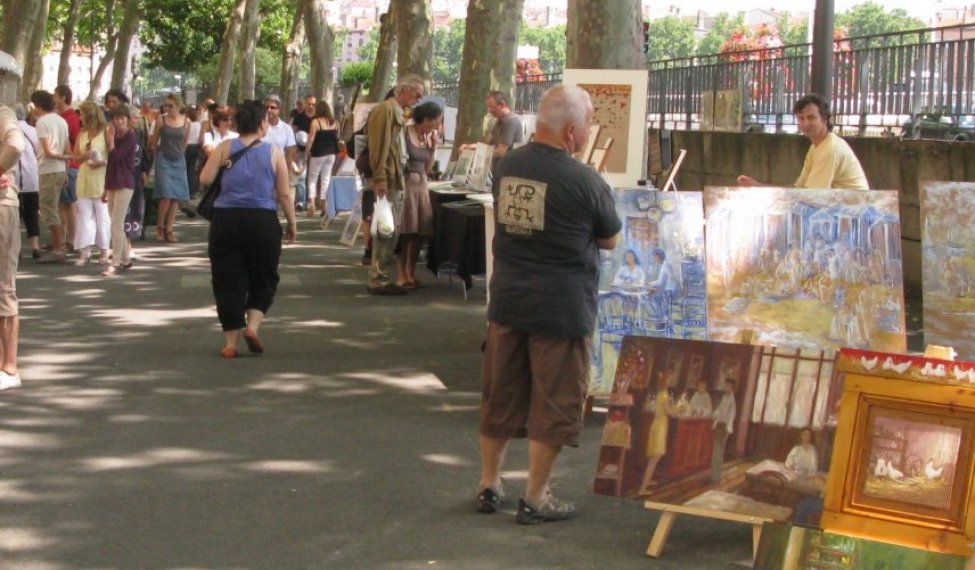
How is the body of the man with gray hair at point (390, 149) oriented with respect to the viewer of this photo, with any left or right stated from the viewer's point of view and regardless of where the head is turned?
facing to the right of the viewer

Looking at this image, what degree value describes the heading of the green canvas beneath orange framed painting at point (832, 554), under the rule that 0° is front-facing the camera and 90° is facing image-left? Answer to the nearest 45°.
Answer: approximately 45°

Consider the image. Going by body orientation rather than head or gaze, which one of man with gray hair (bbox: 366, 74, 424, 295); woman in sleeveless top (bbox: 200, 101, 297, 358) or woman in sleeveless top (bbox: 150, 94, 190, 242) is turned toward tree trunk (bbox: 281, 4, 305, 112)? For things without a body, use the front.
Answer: woman in sleeveless top (bbox: 200, 101, 297, 358)

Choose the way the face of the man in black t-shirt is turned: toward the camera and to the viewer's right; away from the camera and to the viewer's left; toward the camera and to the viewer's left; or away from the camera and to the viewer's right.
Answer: away from the camera and to the viewer's right

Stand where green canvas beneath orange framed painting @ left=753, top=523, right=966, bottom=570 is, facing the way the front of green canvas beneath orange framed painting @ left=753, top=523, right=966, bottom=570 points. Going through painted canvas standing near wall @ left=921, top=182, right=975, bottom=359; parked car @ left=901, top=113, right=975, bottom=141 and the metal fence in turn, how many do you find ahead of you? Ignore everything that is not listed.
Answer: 0

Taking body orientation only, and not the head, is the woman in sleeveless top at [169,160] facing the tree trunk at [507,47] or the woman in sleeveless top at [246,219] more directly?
the woman in sleeveless top

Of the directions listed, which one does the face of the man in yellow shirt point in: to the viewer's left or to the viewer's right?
to the viewer's left

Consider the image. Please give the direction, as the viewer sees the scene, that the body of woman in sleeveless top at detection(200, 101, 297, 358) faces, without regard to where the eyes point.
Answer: away from the camera

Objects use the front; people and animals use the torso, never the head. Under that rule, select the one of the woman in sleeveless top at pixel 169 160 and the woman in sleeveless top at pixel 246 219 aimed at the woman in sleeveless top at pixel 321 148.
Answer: the woman in sleeveless top at pixel 246 219

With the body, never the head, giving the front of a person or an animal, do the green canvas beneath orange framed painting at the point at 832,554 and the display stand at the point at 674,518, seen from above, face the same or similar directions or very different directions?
same or similar directions

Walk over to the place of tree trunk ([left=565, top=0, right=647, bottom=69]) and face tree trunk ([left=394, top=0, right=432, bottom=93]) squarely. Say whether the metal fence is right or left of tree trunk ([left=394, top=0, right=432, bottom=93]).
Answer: right
